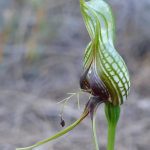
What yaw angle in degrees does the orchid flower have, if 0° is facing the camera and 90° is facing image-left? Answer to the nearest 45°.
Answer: approximately 45°
